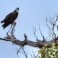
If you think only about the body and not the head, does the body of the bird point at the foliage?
no
